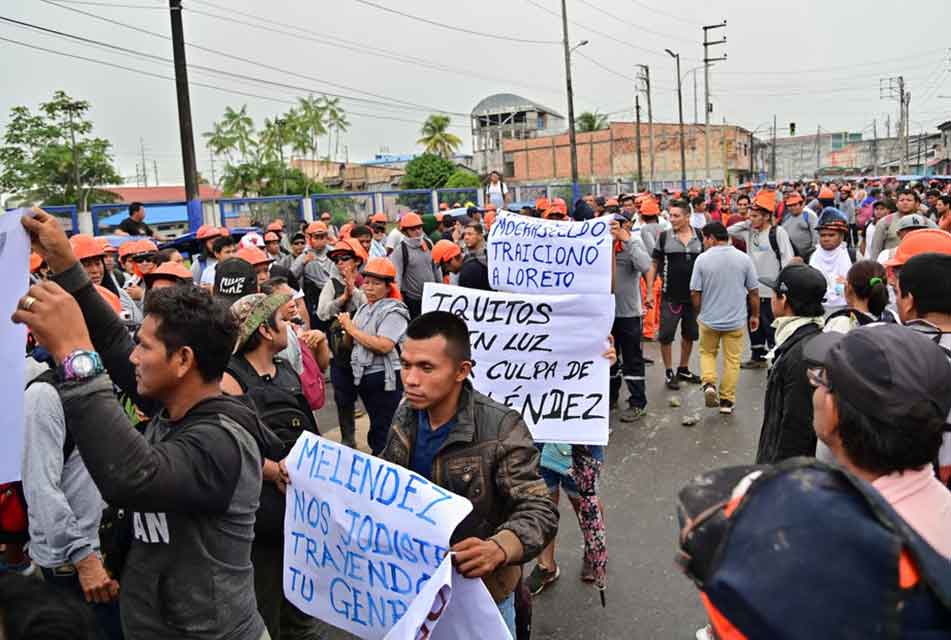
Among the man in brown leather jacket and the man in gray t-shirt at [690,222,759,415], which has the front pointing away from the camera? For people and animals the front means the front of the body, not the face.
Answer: the man in gray t-shirt

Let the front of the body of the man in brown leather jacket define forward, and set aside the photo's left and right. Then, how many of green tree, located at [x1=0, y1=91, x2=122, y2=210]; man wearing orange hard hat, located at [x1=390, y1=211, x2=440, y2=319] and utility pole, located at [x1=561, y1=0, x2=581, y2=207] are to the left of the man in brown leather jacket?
0

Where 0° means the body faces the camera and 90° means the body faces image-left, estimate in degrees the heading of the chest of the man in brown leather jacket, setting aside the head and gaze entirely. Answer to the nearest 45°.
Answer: approximately 45°

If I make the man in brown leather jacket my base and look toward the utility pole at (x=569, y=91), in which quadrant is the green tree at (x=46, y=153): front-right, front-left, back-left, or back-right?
front-left

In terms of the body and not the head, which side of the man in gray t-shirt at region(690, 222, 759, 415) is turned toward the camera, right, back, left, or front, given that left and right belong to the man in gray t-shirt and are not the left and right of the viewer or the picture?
back

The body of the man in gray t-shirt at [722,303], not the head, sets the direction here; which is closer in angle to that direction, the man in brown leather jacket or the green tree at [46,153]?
the green tree

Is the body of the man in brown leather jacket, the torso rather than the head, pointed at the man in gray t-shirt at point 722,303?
no

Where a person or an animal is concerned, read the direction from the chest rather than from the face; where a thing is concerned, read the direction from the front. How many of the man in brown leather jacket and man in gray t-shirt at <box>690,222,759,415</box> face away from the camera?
1

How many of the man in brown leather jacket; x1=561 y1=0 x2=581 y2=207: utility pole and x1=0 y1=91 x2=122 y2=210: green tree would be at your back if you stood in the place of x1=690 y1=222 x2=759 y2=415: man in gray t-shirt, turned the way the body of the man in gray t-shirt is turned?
1

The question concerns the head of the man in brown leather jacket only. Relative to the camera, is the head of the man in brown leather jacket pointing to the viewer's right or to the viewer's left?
to the viewer's left

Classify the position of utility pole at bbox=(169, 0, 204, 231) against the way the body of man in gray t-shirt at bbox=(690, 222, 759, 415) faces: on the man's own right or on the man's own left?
on the man's own left

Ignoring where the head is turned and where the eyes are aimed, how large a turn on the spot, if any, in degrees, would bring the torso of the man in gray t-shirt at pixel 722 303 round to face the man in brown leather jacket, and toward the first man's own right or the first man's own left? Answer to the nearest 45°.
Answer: approximately 180°
